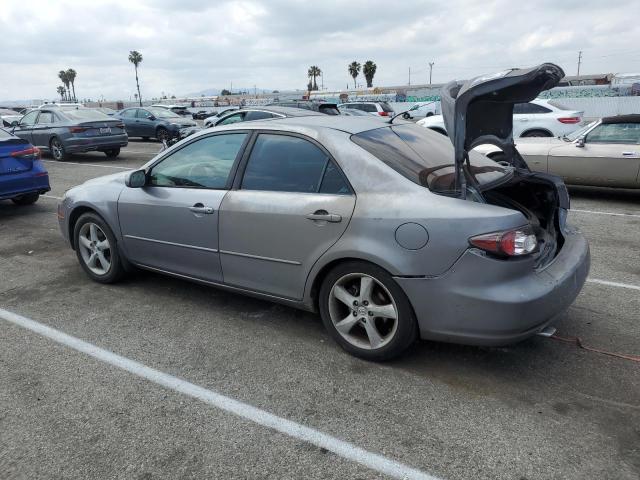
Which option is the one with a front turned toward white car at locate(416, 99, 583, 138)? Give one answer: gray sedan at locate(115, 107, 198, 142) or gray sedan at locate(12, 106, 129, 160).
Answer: gray sedan at locate(115, 107, 198, 142)

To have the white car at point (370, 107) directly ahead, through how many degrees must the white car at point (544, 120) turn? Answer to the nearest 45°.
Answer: approximately 45° to its right

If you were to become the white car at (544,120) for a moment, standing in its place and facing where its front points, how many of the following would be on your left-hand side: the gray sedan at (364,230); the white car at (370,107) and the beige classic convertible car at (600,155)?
2

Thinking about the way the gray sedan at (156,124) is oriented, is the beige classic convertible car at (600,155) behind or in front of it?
in front

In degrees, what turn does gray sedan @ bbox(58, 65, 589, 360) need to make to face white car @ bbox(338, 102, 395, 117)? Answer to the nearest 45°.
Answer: approximately 45° to its right

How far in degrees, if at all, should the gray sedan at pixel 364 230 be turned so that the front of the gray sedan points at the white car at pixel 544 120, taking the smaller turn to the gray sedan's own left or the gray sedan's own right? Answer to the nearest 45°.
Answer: approximately 90° to the gray sedan's own right

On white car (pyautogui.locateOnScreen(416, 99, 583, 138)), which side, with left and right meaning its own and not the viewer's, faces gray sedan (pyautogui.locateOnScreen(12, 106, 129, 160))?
front

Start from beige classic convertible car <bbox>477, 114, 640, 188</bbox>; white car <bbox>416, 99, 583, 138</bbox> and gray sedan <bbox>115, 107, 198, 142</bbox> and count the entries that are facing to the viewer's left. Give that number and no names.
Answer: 2

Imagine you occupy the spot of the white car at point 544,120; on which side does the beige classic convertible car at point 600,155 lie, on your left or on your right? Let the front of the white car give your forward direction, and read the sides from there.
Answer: on your left

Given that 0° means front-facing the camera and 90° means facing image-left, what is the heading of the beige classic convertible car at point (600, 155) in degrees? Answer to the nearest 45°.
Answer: approximately 90°

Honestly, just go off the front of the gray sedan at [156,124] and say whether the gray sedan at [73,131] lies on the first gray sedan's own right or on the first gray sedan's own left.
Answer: on the first gray sedan's own right

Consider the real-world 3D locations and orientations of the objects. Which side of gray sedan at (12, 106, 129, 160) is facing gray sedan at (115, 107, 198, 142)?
right

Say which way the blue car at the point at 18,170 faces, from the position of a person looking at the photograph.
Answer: facing away from the viewer and to the left of the viewer

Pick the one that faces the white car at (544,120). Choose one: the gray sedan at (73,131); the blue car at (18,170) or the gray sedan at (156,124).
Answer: the gray sedan at (156,124)

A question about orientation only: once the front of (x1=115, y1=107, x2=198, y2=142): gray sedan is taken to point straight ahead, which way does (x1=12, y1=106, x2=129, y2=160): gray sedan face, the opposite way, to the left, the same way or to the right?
the opposite way

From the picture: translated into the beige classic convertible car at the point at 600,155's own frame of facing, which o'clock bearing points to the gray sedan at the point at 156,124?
The gray sedan is roughly at 1 o'clock from the beige classic convertible car.

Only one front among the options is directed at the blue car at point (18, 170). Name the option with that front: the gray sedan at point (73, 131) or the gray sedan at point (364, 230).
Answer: the gray sedan at point (364, 230)
